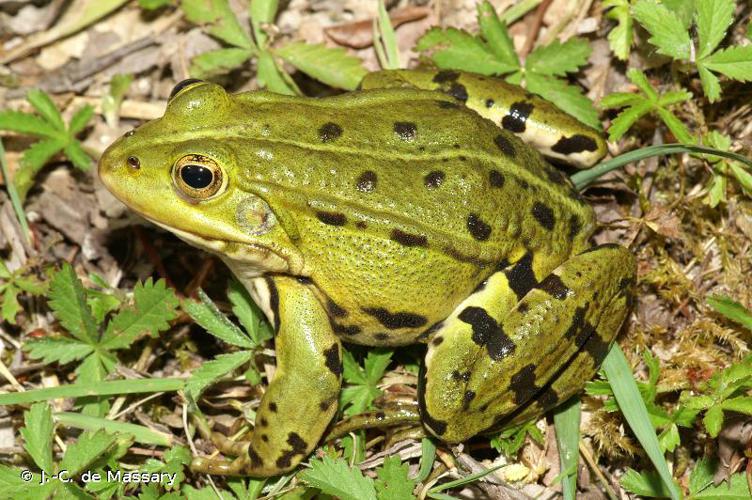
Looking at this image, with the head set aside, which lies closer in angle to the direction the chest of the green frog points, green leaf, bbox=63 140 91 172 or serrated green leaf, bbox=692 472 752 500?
the green leaf

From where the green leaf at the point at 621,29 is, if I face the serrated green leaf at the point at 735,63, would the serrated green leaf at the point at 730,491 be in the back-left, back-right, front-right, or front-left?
front-right

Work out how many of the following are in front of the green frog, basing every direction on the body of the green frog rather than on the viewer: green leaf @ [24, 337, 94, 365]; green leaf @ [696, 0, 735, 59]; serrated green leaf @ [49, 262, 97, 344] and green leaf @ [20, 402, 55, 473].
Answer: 3

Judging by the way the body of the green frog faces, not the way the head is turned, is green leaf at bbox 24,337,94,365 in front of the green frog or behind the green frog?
in front

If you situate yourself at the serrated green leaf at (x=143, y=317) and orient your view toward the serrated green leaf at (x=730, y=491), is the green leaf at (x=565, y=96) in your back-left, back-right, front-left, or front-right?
front-left

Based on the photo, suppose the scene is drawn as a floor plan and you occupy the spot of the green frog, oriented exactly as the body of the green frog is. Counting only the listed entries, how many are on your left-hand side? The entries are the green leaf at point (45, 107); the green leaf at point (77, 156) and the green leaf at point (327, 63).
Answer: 0

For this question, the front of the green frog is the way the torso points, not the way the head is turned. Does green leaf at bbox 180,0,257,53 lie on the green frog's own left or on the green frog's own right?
on the green frog's own right

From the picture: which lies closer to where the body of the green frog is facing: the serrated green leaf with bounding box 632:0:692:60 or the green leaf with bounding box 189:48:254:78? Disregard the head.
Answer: the green leaf

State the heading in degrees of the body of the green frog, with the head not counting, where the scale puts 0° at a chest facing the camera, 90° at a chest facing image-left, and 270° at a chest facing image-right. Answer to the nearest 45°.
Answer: approximately 90°

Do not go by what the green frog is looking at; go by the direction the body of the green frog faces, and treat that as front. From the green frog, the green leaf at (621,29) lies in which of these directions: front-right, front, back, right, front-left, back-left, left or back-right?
back-right

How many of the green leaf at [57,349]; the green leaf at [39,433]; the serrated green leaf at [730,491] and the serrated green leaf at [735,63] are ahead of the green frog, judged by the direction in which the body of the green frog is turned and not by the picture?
2

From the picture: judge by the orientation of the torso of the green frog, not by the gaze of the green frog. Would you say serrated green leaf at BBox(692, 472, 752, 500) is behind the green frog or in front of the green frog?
behind

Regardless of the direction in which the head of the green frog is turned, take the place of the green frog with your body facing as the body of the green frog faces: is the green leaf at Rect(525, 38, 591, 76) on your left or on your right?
on your right

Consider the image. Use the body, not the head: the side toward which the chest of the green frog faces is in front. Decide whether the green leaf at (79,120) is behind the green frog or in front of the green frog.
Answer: in front
